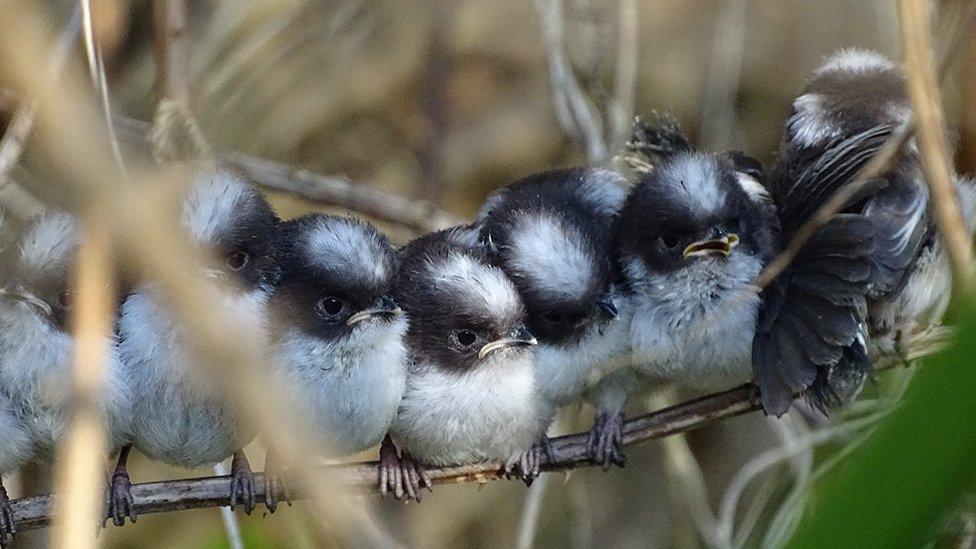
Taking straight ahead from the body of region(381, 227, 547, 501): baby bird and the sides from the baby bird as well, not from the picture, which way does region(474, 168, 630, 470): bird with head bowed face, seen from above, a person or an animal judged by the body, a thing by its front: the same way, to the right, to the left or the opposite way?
the same way

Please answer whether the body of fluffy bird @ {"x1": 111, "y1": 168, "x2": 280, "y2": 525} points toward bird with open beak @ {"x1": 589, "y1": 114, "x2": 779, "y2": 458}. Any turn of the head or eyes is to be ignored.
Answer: no

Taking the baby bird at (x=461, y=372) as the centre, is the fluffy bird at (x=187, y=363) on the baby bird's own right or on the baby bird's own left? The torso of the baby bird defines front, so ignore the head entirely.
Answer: on the baby bird's own right

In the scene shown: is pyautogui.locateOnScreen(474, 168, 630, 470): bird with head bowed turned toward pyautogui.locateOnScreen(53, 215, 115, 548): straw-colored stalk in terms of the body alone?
no

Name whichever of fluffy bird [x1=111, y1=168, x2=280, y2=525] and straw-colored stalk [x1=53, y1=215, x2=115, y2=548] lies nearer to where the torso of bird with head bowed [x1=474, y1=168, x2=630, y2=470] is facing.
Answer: the straw-colored stalk

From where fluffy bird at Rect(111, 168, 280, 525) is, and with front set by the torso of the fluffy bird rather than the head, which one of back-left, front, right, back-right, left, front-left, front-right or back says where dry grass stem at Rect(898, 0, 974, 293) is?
left

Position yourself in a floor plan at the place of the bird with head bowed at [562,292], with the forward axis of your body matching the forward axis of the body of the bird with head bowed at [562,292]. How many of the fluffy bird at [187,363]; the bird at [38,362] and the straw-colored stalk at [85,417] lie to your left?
0

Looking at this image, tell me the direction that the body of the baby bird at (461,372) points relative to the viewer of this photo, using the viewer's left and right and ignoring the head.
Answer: facing the viewer and to the right of the viewer

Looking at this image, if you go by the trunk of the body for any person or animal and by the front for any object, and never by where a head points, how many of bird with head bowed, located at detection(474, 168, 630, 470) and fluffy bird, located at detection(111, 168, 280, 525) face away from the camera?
0

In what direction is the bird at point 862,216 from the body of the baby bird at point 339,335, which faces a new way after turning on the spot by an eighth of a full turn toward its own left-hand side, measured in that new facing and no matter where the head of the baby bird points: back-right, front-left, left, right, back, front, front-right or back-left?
front

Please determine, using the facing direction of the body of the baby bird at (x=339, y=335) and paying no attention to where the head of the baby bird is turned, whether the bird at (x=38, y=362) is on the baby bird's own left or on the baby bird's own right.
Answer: on the baby bird's own right

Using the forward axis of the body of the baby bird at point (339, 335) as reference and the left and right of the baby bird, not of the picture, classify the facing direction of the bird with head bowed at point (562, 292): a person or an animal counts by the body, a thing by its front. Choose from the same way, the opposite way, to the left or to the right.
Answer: the same way
